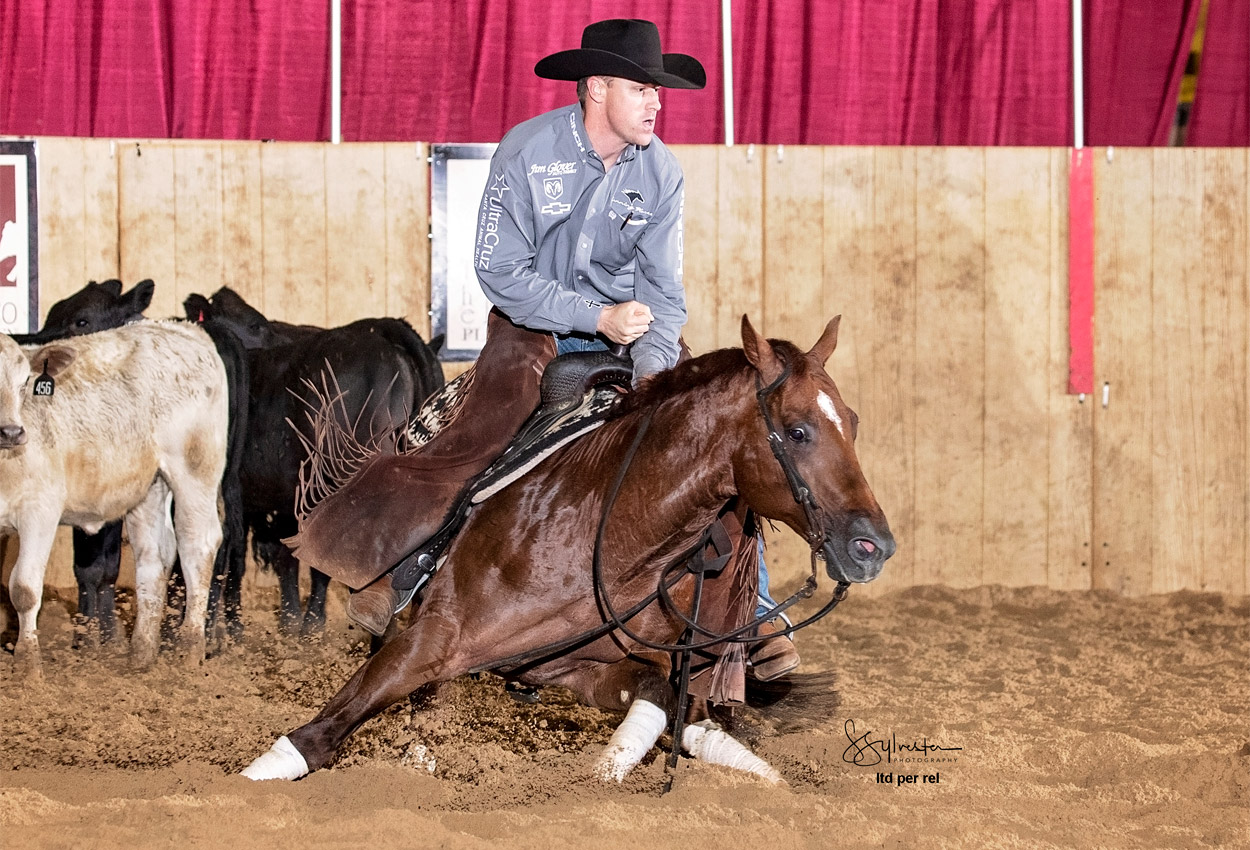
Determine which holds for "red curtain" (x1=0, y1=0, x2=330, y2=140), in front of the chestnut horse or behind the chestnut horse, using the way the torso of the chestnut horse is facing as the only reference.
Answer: behind

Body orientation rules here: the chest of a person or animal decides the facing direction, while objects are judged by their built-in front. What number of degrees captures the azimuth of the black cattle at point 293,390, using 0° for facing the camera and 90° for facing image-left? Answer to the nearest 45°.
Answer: approximately 90°

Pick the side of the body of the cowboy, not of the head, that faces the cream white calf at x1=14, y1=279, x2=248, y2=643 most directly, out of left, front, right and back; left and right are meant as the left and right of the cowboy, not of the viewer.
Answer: back

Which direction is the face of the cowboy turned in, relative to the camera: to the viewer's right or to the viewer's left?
to the viewer's right

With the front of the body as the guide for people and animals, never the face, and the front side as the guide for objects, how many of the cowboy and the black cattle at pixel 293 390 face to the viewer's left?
1

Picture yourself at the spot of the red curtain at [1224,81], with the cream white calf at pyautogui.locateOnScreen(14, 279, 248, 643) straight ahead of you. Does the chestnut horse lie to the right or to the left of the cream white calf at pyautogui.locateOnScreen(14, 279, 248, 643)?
left

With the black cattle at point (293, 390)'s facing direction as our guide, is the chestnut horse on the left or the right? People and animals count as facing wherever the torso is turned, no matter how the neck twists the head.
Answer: on its left

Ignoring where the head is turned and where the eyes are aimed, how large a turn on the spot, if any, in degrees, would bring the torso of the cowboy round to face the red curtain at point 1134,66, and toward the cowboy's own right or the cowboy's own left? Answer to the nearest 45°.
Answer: approximately 90° to the cowboy's own left

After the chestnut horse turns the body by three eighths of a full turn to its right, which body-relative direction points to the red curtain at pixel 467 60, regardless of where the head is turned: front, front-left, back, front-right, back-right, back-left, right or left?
right

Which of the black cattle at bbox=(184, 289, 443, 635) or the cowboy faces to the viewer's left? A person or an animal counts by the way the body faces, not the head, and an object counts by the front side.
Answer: the black cattle

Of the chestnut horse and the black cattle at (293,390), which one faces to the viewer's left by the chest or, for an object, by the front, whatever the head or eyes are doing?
the black cattle
